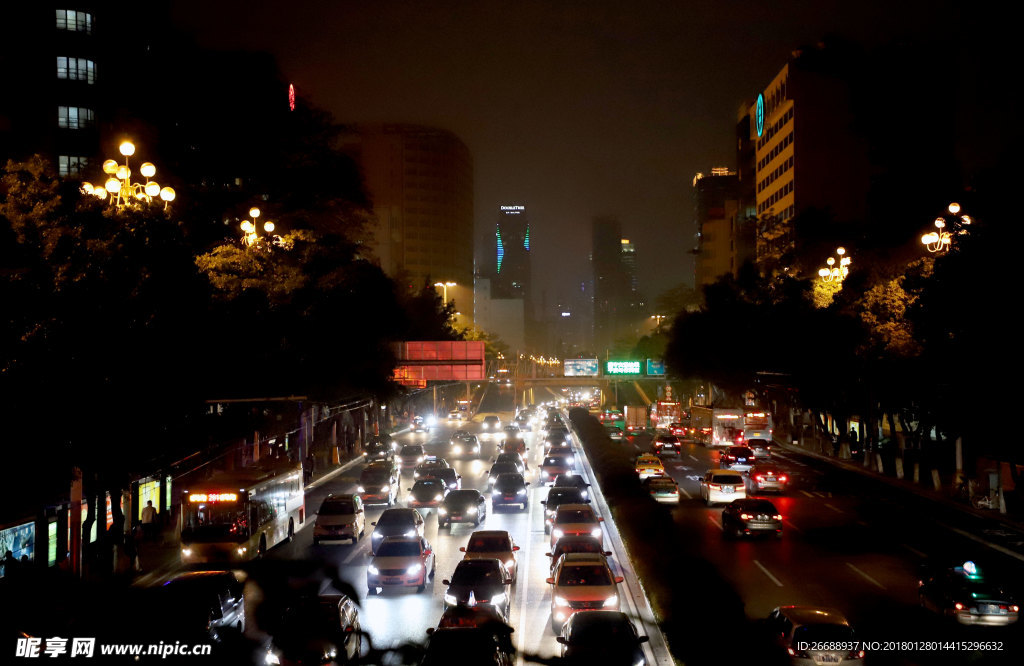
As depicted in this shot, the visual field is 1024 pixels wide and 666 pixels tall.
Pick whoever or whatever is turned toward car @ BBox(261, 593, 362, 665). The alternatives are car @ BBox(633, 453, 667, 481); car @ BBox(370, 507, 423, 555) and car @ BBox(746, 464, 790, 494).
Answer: car @ BBox(370, 507, 423, 555)

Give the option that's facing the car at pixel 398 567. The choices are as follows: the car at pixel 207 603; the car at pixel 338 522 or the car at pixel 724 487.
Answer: the car at pixel 338 522

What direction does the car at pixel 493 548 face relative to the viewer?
toward the camera

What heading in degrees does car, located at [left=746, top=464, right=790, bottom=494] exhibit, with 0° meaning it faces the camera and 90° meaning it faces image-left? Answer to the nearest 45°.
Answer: approximately 180°

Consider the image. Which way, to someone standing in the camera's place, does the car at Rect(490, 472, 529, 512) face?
facing the viewer

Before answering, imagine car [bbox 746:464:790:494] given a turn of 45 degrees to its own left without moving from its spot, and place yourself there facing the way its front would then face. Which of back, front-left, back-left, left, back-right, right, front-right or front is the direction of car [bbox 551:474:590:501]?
left

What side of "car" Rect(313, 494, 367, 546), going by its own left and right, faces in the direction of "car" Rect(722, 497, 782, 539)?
left

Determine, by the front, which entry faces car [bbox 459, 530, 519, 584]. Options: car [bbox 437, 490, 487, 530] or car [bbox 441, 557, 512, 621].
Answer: car [bbox 437, 490, 487, 530]

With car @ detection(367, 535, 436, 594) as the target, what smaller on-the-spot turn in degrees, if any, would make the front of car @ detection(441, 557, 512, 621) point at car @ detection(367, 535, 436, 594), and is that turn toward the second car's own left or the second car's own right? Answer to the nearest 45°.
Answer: approximately 135° to the second car's own right

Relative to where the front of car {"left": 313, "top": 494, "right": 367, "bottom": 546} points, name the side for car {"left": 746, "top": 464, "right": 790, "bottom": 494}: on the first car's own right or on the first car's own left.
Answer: on the first car's own left

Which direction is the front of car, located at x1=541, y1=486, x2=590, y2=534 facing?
toward the camera

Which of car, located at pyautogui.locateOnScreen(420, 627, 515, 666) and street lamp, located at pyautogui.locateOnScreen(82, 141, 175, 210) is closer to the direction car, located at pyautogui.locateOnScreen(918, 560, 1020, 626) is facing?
the street lamp

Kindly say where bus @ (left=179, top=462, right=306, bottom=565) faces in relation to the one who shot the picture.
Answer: facing the viewer and to the left of the viewer

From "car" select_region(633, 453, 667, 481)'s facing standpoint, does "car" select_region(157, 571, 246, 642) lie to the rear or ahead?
to the rear

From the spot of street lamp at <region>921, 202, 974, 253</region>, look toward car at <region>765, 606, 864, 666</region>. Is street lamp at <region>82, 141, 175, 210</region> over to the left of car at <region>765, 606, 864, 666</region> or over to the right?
right

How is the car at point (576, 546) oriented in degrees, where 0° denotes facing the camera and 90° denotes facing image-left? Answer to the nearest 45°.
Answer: approximately 0°

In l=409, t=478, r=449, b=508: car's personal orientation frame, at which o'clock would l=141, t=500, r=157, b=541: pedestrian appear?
The pedestrian is roughly at 2 o'clock from the car.

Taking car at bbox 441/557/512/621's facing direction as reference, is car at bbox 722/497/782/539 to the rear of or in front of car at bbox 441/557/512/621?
to the rear

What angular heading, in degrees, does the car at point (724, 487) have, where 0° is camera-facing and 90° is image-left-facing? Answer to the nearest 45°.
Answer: approximately 180°

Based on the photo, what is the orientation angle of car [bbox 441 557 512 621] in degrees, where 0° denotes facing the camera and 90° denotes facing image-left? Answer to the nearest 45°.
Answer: approximately 0°
